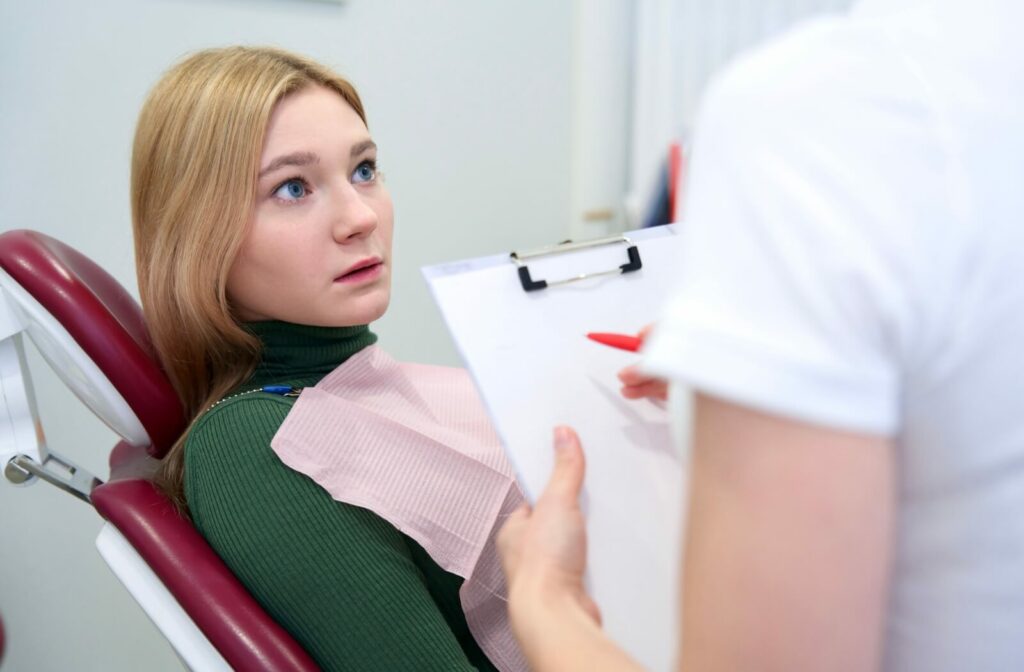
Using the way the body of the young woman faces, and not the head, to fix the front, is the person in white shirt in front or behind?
in front

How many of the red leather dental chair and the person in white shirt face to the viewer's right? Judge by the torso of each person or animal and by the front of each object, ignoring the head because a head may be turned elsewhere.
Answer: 1

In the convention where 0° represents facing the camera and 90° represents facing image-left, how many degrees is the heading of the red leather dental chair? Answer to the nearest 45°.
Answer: approximately 270°

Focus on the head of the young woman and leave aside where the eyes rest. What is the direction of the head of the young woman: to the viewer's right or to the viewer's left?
to the viewer's right

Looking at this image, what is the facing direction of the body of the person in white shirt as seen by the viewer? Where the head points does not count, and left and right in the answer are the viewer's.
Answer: facing away from the viewer and to the left of the viewer
